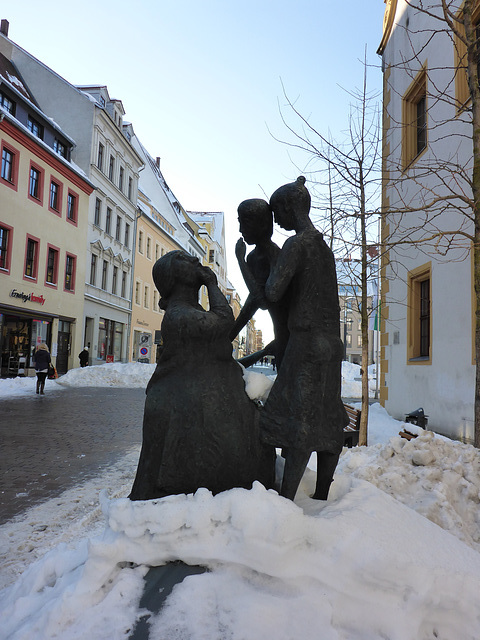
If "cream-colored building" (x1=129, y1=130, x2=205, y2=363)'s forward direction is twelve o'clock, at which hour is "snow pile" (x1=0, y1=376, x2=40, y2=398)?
The snow pile is roughly at 2 o'clock from the cream-colored building.

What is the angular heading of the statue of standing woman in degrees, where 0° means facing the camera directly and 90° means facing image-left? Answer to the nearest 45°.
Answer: approximately 135°

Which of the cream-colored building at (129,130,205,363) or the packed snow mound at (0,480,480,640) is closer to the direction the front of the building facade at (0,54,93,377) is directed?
the packed snow mound

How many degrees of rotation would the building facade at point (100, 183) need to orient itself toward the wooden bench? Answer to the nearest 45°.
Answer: approximately 45° to its right

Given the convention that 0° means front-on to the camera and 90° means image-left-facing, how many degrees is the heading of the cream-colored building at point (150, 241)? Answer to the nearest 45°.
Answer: approximately 315°

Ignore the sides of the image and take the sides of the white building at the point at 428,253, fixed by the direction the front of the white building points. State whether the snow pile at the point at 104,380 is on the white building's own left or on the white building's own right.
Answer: on the white building's own right

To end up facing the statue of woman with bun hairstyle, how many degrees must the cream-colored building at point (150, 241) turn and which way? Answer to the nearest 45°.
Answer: approximately 45° to its right

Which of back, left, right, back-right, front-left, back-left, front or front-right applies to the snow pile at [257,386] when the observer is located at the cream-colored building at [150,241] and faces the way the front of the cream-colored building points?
front-right

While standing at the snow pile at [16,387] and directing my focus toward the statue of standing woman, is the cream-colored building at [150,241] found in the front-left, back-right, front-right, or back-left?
back-left

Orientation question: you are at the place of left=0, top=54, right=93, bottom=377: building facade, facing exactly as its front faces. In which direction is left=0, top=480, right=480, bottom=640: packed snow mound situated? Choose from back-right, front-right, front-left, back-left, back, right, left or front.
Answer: front-right

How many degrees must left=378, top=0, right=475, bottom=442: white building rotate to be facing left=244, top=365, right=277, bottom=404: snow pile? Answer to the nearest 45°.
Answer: approximately 45° to its left

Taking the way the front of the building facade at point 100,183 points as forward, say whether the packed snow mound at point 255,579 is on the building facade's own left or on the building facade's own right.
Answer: on the building facade's own right

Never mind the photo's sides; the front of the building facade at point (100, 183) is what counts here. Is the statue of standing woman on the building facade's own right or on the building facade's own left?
on the building facade's own right

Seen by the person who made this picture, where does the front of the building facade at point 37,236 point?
facing the viewer and to the right of the viewer
